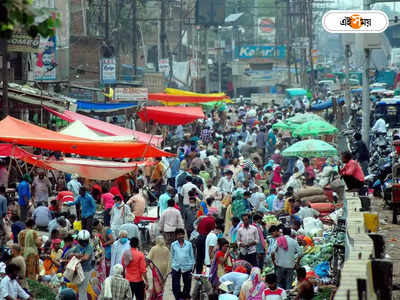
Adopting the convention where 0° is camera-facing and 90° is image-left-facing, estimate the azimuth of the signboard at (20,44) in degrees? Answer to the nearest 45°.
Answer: approximately 0°

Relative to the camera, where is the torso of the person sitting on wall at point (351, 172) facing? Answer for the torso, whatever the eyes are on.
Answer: to the viewer's left

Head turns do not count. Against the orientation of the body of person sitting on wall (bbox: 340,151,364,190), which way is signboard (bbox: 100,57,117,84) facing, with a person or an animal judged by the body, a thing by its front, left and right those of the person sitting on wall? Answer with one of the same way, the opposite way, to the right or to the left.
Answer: to the left

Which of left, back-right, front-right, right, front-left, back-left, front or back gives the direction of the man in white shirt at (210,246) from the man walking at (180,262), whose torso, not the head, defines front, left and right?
back-left
